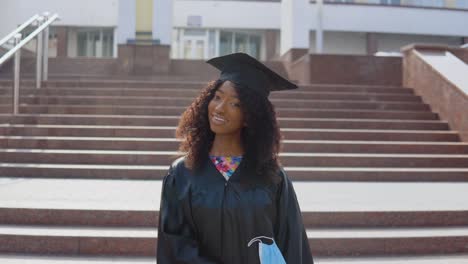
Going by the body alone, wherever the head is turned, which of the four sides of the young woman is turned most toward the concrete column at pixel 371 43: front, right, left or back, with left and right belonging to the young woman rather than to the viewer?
back

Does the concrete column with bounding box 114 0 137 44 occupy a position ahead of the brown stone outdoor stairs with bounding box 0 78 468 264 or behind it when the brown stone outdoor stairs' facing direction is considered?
behind

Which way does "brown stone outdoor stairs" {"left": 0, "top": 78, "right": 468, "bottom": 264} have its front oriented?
toward the camera

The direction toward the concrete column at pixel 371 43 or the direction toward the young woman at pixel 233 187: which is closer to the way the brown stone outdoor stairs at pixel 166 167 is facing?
the young woman

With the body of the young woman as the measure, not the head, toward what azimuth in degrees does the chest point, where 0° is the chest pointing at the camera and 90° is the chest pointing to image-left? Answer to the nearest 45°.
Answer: approximately 0°

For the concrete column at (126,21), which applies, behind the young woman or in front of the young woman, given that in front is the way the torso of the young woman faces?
behind

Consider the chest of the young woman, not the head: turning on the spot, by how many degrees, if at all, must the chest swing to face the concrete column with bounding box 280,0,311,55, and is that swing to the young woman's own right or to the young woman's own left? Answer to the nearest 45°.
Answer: approximately 180°

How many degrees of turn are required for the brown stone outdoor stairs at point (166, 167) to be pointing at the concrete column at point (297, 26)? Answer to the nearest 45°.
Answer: approximately 180°

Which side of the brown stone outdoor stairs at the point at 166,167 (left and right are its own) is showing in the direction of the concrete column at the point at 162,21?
back

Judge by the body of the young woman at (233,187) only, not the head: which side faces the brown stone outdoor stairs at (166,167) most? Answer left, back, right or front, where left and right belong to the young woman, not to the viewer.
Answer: back
